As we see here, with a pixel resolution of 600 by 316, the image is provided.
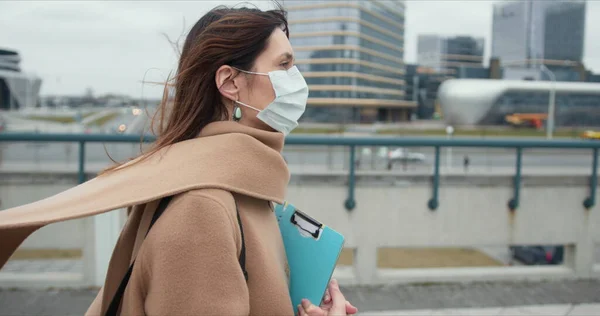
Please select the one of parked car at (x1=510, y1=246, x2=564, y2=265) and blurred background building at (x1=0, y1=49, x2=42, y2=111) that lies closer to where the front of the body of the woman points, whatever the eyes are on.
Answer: the parked car

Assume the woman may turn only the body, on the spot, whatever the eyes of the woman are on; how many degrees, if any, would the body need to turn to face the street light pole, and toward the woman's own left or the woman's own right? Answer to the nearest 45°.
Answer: approximately 45° to the woman's own left

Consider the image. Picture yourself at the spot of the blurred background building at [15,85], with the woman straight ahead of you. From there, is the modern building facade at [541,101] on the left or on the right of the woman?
left

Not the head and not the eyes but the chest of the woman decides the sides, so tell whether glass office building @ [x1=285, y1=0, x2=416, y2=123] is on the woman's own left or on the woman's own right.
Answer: on the woman's own left

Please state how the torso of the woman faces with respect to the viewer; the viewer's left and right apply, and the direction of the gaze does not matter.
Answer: facing to the right of the viewer

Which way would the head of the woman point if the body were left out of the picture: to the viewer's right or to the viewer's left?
to the viewer's right
